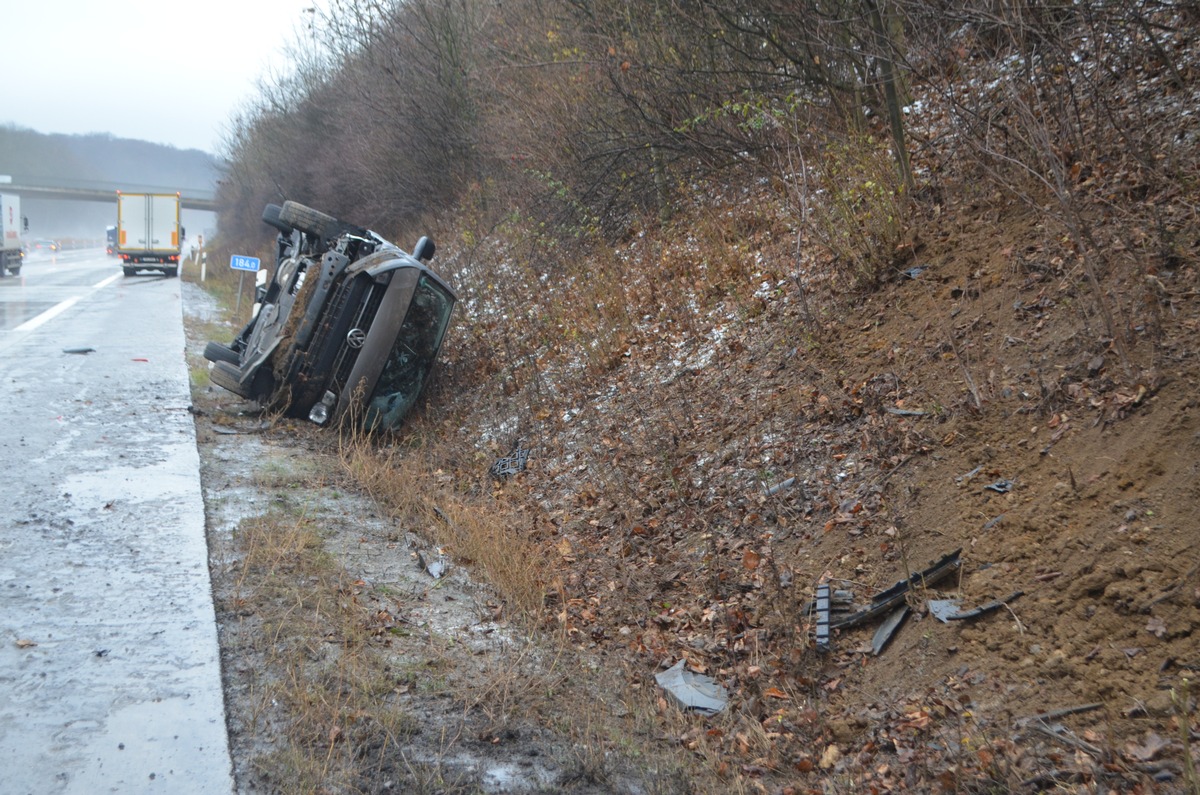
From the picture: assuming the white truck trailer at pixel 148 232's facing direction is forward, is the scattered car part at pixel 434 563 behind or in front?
behind

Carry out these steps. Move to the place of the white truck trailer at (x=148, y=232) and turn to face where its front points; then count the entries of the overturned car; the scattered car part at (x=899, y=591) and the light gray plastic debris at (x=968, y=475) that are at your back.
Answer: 3

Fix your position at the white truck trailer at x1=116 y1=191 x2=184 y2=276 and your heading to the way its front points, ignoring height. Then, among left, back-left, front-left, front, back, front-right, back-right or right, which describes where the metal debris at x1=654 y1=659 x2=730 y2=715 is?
back

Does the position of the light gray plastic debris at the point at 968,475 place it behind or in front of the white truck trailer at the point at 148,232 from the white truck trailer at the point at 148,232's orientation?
behind

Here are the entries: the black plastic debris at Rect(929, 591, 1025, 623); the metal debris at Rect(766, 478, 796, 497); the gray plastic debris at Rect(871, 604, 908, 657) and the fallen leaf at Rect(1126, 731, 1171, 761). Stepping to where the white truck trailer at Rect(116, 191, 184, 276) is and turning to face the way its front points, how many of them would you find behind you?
4

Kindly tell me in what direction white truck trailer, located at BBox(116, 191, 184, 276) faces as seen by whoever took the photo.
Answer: facing away from the viewer

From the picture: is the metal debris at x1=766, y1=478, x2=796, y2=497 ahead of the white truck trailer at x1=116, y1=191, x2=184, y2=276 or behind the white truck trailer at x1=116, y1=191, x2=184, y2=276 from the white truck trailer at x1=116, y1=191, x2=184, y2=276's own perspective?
behind

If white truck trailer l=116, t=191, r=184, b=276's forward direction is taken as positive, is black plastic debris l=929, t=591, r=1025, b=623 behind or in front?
behind

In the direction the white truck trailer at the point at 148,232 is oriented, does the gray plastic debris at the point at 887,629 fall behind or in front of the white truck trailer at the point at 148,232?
behind

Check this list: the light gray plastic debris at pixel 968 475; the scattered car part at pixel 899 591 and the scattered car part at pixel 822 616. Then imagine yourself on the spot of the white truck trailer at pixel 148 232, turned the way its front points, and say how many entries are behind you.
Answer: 3

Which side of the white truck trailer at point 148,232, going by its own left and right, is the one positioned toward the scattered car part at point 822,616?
back

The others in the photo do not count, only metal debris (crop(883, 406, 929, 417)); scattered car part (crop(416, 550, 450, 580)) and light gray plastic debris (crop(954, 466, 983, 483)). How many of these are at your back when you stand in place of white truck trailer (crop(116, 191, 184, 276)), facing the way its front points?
3

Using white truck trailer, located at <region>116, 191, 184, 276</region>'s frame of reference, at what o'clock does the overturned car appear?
The overturned car is roughly at 6 o'clock from the white truck trailer.

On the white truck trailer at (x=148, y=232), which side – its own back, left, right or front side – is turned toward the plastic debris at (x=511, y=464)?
back
